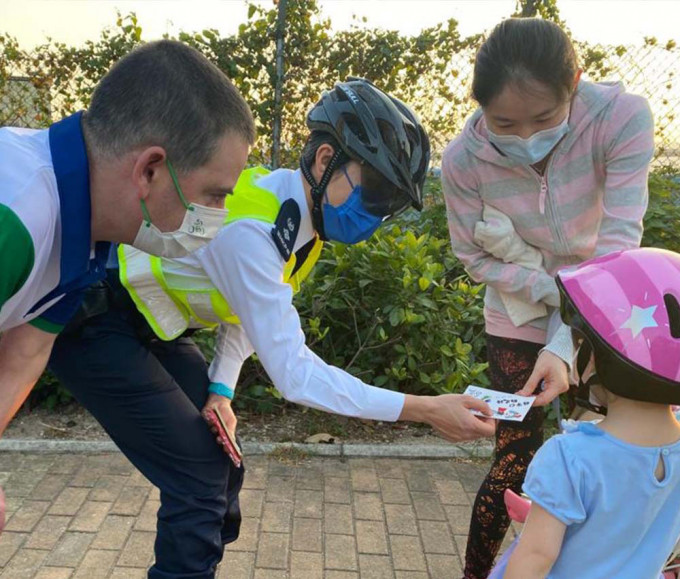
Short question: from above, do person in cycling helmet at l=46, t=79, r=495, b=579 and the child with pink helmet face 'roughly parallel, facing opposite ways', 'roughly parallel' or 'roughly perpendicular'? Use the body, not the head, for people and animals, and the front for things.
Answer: roughly perpendicular

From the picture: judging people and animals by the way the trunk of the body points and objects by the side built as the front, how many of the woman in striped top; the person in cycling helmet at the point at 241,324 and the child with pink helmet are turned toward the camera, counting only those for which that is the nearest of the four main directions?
1

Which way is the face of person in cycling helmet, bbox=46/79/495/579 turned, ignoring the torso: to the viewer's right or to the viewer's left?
to the viewer's right

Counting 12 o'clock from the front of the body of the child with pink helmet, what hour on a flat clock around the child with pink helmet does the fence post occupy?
The fence post is roughly at 12 o'clock from the child with pink helmet.

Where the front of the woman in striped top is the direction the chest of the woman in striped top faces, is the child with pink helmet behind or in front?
in front

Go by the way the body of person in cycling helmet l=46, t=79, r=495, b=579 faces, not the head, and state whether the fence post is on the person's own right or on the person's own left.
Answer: on the person's own left

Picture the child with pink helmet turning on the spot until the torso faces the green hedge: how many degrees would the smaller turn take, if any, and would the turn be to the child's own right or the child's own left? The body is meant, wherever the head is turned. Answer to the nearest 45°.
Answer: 0° — they already face it

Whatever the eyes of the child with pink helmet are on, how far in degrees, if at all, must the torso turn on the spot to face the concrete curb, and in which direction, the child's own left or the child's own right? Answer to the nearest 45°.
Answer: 0° — they already face it

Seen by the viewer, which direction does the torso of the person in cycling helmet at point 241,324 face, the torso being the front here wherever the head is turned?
to the viewer's right

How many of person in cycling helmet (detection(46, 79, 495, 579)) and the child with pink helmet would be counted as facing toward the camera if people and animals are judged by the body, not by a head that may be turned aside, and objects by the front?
0

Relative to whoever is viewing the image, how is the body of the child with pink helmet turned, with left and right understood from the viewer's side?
facing away from the viewer and to the left of the viewer

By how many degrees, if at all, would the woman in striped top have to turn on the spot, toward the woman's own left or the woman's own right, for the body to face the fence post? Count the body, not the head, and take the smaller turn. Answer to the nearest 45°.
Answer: approximately 135° to the woman's own right

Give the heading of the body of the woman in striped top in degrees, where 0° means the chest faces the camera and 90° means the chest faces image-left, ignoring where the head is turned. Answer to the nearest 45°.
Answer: approximately 0°
